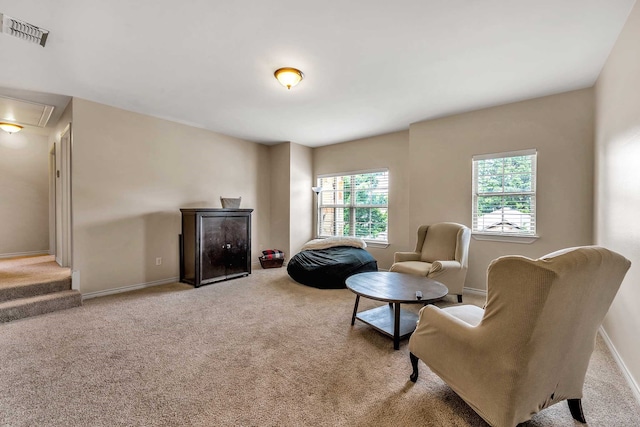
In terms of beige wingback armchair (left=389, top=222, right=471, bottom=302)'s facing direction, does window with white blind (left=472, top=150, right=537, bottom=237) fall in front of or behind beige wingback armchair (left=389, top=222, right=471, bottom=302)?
behind

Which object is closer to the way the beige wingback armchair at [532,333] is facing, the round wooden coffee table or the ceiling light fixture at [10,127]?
the round wooden coffee table

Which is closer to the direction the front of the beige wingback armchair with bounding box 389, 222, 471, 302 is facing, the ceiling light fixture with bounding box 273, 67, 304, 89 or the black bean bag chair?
the ceiling light fixture

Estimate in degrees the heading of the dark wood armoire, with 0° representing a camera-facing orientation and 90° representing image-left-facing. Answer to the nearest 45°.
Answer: approximately 315°

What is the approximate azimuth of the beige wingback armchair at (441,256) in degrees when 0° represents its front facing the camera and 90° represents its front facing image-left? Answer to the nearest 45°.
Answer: approximately 45°

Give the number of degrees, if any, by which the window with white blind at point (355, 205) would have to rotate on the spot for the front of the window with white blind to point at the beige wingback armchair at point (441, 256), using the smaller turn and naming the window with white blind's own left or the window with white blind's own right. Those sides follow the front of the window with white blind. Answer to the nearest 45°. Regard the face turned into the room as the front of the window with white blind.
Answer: approximately 90° to the window with white blind's own left

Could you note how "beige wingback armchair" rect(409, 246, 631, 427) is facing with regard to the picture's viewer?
facing away from the viewer and to the left of the viewer

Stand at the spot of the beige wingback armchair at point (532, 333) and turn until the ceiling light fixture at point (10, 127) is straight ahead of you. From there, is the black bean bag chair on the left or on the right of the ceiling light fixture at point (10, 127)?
right
